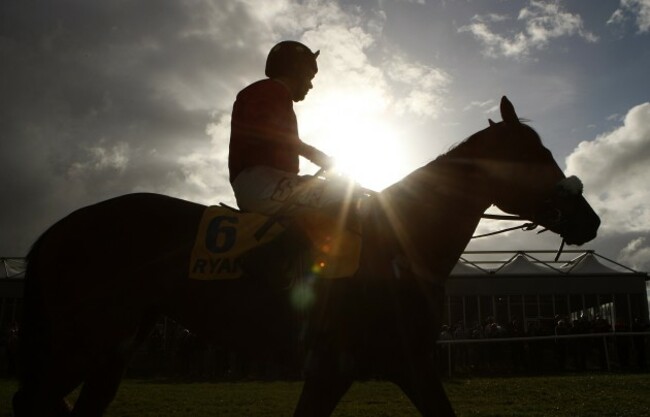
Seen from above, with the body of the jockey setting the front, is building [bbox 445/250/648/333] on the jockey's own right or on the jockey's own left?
on the jockey's own left

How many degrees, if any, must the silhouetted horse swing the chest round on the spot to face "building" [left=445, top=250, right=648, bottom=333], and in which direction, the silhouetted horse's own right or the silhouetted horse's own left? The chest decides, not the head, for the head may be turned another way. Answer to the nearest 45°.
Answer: approximately 45° to the silhouetted horse's own left

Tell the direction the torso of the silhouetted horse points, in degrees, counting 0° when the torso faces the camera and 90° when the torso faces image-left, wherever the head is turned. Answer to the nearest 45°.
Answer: approximately 270°

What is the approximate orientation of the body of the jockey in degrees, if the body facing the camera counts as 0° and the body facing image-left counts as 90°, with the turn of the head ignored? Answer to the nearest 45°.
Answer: approximately 270°
